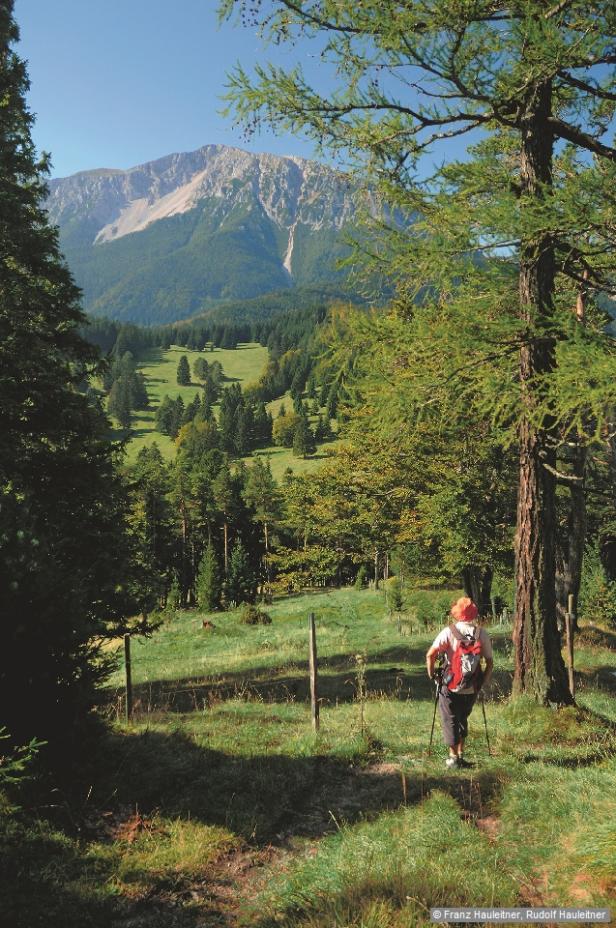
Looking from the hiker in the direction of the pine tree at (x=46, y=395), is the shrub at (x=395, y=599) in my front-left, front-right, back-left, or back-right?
front-right

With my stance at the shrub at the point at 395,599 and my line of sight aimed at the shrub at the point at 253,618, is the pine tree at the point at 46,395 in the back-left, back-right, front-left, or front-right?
front-left

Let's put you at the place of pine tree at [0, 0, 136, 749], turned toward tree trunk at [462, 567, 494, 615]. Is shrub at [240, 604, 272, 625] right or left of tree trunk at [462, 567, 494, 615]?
left

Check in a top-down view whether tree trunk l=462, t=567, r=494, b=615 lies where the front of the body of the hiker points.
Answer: yes

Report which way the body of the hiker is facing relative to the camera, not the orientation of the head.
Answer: away from the camera

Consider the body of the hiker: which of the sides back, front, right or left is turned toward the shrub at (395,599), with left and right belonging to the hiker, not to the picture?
front
